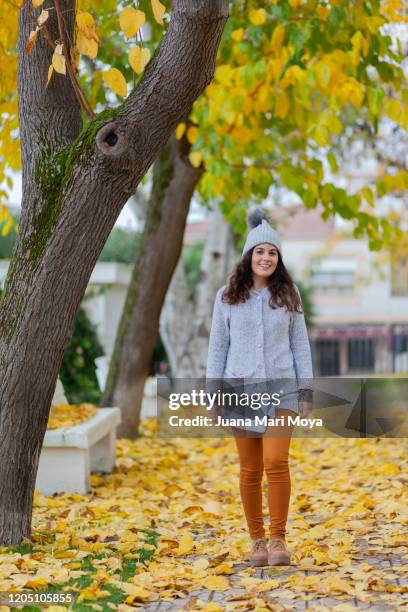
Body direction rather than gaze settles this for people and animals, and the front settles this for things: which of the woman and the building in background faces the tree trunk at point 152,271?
the building in background

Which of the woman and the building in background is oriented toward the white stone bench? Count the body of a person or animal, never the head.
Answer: the building in background

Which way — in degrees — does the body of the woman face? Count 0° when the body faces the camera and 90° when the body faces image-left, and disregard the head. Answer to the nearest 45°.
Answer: approximately 0°

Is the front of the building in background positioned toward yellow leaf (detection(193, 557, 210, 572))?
yes

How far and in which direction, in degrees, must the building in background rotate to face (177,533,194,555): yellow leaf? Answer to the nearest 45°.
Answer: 0° — it already faces it

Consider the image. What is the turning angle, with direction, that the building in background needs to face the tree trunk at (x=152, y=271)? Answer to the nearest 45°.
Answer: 0° — it already faces it

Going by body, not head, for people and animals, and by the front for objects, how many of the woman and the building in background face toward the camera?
2

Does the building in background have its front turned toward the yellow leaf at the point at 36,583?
yes
